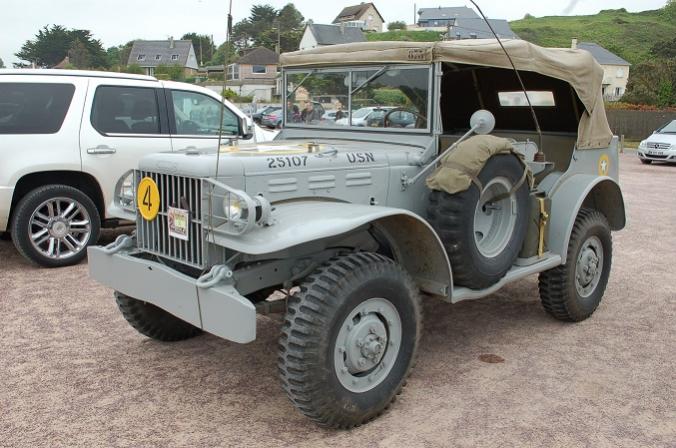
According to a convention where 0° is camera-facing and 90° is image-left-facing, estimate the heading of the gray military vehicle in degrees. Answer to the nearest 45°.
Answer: approximately 45°

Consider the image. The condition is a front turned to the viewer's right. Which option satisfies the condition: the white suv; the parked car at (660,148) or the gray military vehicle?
the white suv

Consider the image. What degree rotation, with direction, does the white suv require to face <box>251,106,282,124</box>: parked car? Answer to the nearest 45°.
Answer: approximately 45° to its left

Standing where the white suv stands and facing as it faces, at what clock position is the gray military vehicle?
The gray military vehicle is roughly at 2 o'clock from the white suv.

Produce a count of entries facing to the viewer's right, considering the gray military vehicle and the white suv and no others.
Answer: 1

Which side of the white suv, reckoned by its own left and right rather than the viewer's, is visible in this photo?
right

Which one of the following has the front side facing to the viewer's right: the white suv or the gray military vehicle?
the white suv
